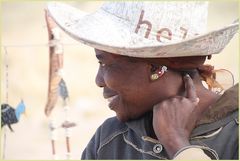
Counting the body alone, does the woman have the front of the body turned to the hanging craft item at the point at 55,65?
no

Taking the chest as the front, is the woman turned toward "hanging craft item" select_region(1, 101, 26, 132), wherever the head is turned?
no

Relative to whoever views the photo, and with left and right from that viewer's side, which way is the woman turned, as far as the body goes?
facing the viewer and to the left of the viewer

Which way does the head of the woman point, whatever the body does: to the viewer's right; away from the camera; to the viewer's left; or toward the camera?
to the viewer's left
